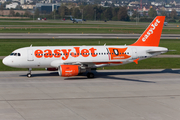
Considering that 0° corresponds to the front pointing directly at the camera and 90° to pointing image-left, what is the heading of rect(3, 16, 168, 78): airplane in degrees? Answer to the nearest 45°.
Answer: approximately 90°
